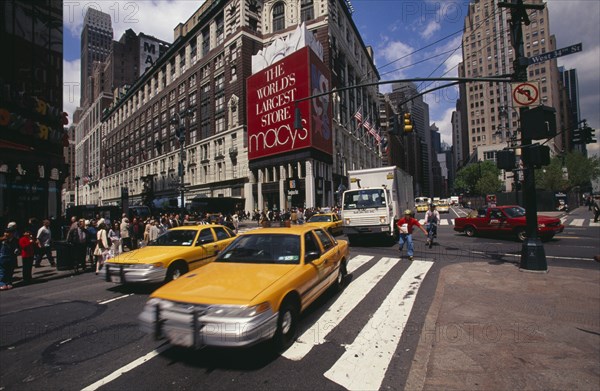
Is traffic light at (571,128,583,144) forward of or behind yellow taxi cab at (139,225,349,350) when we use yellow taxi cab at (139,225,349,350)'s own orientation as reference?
behind

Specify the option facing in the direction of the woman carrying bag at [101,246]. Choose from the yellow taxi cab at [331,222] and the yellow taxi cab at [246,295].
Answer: the yellow taxi cab at [331,222]

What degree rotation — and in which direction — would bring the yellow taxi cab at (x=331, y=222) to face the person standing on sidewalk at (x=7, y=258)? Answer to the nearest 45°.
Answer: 0° — it already faces them

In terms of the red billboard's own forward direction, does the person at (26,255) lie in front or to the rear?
in front

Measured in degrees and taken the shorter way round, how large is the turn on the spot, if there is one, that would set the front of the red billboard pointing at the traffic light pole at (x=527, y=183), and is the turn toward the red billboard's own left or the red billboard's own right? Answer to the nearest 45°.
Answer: approximately 45° to the red billboard's own left

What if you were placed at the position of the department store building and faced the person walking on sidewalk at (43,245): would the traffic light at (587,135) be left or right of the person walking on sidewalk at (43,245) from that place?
left

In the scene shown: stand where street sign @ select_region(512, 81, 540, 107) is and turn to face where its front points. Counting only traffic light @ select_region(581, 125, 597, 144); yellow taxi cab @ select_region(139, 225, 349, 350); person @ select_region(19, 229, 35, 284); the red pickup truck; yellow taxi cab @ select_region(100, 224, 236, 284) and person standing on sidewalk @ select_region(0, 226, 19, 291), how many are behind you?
2

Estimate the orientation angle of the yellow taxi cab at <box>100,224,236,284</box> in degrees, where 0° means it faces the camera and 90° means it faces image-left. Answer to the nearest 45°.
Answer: approximately 45°

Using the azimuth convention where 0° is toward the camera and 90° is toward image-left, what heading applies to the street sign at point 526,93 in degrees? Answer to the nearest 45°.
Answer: approximately 0°

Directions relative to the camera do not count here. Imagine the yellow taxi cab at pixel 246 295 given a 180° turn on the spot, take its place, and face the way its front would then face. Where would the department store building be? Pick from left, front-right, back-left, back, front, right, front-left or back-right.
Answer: front-left

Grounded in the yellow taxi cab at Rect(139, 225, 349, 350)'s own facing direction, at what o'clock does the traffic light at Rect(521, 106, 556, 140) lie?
The traffic light is roughly at 7 o'clock from the yellow taxi cab.
